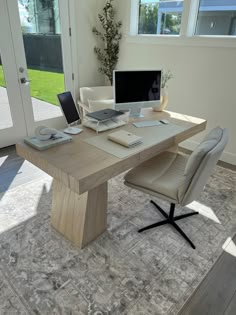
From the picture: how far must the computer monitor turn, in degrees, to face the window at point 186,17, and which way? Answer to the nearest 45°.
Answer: approximately 90° to its left

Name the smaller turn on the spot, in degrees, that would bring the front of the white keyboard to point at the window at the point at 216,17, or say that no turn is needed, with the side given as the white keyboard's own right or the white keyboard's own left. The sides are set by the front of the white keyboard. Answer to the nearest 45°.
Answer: approximately 90° to the white keyboard's own left

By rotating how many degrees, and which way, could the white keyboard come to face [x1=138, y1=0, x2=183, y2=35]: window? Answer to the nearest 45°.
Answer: approximately 135° to its left

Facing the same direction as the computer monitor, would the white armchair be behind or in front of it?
behind

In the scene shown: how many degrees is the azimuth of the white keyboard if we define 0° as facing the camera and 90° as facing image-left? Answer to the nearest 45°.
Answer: approximately 315°

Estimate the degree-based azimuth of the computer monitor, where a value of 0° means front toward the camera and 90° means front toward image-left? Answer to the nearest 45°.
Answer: approximately 315°

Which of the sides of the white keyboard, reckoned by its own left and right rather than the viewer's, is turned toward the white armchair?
back
